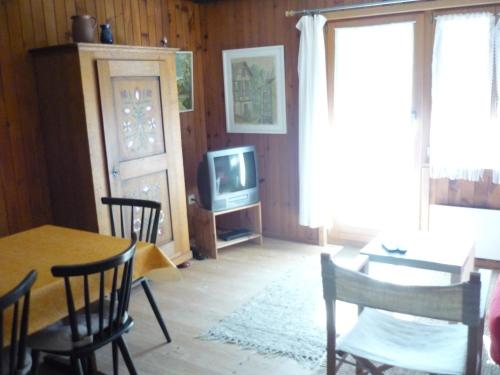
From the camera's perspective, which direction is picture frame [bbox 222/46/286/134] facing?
toward the camera

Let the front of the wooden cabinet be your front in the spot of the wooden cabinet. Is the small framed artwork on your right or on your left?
on your left

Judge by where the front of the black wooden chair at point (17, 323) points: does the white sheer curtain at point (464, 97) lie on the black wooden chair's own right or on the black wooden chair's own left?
on the black wooden chair's own right

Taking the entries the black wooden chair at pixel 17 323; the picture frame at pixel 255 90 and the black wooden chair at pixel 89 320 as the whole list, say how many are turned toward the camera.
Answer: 1

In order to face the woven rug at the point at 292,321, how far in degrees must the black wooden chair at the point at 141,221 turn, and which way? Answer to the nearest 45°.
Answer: approximately 135° to its left

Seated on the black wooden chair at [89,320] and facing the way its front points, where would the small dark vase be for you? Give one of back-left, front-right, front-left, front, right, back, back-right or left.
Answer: front-right

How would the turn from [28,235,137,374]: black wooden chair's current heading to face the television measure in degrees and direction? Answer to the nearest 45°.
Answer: approximately 90° to its right

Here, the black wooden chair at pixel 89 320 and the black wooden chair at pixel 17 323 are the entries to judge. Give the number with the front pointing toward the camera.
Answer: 0

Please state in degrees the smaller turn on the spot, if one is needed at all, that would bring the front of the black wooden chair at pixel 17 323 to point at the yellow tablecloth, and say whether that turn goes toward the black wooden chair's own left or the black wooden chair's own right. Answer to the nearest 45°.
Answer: approximately 45° to the black wooden chair's own right

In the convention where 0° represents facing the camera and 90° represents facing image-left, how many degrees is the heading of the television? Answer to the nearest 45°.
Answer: approximately 315°

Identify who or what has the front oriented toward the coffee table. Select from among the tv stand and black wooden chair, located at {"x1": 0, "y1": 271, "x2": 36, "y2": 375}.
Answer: the tv stand

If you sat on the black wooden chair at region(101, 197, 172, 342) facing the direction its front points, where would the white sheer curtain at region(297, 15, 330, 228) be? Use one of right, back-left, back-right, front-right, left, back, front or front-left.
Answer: back

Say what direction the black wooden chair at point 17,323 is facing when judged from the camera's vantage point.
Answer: facing away from the viewer and to the left of the viewer

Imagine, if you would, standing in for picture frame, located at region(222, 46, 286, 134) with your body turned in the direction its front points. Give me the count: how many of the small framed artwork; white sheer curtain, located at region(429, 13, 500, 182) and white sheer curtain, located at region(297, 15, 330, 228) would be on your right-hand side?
1

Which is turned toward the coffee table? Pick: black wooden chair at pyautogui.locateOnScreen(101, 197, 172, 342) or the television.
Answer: the television

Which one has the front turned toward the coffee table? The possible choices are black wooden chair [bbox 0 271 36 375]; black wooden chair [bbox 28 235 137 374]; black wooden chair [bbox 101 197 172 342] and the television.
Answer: the television

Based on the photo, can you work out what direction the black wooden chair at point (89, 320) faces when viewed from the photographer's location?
facing away from the viewer and to the left of the viewer
